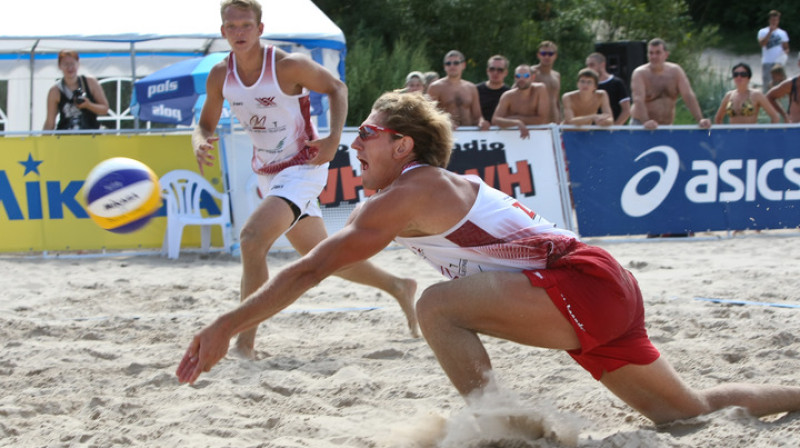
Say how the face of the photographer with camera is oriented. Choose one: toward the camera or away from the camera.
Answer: toward the camera

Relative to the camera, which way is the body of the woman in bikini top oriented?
toward the camera

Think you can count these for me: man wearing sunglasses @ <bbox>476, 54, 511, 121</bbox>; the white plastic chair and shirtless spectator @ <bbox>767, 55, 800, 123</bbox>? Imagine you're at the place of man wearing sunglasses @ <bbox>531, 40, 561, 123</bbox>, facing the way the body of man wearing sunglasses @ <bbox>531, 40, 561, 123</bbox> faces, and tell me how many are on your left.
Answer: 1

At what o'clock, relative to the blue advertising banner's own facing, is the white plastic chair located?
The white plastic chair is roughly at 2 o'clock from the blue advertising banner.

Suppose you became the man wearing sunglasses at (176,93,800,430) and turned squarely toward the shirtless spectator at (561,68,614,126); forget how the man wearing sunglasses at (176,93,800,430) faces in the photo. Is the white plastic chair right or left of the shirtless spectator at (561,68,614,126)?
left

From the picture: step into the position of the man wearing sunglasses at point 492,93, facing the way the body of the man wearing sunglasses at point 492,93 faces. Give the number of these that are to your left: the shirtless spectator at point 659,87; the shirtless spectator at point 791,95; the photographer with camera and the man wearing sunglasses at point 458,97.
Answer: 2

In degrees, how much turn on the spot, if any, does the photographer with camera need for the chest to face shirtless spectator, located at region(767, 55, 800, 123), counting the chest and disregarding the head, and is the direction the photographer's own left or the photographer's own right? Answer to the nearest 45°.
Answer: approximately 90° to the photographer's own left

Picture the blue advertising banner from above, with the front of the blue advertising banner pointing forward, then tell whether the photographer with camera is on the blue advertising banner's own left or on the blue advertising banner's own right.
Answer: on the blue advertising banner's own right

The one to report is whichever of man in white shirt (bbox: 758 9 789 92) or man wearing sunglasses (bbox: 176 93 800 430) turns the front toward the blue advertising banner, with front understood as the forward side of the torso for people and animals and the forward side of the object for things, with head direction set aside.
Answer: the man in white shirt

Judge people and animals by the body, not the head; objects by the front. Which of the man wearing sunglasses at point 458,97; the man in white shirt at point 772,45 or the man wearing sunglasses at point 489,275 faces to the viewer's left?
the man wearing sunglasses at point 489,275

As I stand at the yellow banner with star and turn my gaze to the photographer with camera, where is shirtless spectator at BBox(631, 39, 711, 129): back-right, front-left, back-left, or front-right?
front-right

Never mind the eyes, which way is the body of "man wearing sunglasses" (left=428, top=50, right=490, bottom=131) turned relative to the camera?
toward the camera

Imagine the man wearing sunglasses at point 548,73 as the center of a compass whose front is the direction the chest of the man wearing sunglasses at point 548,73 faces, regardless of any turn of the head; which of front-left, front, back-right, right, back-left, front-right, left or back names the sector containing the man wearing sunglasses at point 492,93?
front-right

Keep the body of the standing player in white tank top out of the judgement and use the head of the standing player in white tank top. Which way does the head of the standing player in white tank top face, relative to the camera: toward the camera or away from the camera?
toward the camera
